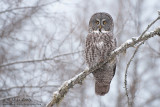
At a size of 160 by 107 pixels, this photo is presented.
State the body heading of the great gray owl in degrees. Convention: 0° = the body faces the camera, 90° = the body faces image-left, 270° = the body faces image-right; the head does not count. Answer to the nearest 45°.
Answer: approximately 0°
